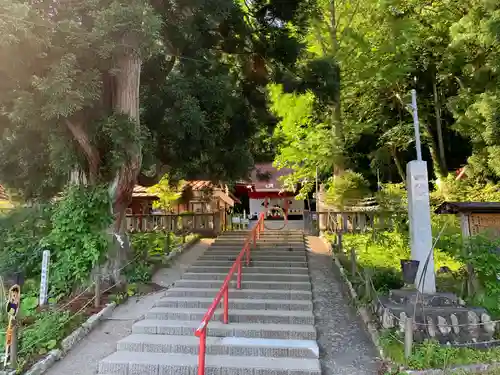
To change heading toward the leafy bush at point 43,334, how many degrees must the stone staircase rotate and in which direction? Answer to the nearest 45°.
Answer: approximately 90° to its right

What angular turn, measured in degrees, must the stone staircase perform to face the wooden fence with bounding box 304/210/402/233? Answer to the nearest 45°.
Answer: approximately 135° to its left

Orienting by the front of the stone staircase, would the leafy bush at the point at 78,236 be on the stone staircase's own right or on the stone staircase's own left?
on the stone staircase's own right

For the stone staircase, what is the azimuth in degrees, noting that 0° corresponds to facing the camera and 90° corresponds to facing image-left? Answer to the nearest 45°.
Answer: approximately 0°

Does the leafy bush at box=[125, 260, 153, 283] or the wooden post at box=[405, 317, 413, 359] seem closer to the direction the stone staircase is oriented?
the wooden post

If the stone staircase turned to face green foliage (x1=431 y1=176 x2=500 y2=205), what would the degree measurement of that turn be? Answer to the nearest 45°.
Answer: approximately 135° to its left

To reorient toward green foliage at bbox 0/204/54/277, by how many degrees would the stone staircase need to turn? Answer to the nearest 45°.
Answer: approximately 135° to its right

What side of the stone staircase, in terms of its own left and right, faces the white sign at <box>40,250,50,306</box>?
right

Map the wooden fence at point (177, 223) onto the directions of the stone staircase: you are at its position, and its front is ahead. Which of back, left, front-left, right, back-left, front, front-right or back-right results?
back
